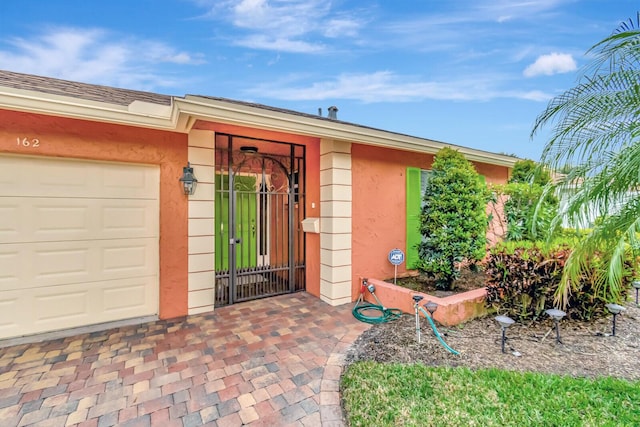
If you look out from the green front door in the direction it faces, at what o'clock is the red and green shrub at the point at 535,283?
The red and green shrub is roughly at 10 o'clock from the green front door.

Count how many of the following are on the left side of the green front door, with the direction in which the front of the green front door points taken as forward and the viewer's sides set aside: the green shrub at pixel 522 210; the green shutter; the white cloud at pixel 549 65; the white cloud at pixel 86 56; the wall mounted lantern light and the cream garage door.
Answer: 3

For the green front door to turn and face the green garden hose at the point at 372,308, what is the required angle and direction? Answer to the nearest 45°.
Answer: approximately 45° to its left

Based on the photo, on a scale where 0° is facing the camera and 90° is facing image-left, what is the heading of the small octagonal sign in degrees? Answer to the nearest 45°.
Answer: approximately 0°

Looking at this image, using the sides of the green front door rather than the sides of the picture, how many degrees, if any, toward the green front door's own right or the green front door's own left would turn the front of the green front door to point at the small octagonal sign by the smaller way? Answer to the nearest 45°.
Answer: approximately 90° to the green front door's own left

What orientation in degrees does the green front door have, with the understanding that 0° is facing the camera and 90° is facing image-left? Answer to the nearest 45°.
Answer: approximately 0°

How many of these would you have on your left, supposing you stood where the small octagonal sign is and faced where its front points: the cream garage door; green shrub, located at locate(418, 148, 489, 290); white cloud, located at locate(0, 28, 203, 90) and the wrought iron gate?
1

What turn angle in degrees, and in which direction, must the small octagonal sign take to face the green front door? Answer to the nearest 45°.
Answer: approximately 90° to its right

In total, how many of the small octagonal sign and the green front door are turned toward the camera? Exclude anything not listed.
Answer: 2

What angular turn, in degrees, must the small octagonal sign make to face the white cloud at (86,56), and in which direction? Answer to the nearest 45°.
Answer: approximately 90° to its right

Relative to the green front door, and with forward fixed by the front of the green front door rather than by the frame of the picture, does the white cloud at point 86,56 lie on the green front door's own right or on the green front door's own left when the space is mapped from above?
on the green front door's own right

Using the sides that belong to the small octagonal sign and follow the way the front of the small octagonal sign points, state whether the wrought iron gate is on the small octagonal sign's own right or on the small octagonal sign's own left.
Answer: on the small octagonal sign's own right
